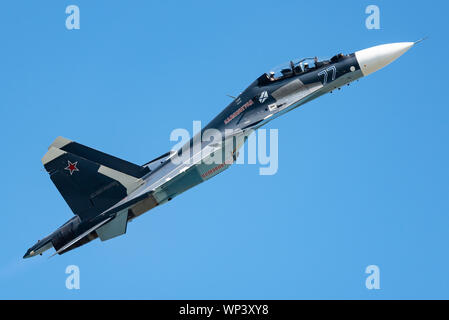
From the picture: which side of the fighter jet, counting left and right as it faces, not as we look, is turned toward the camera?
right
